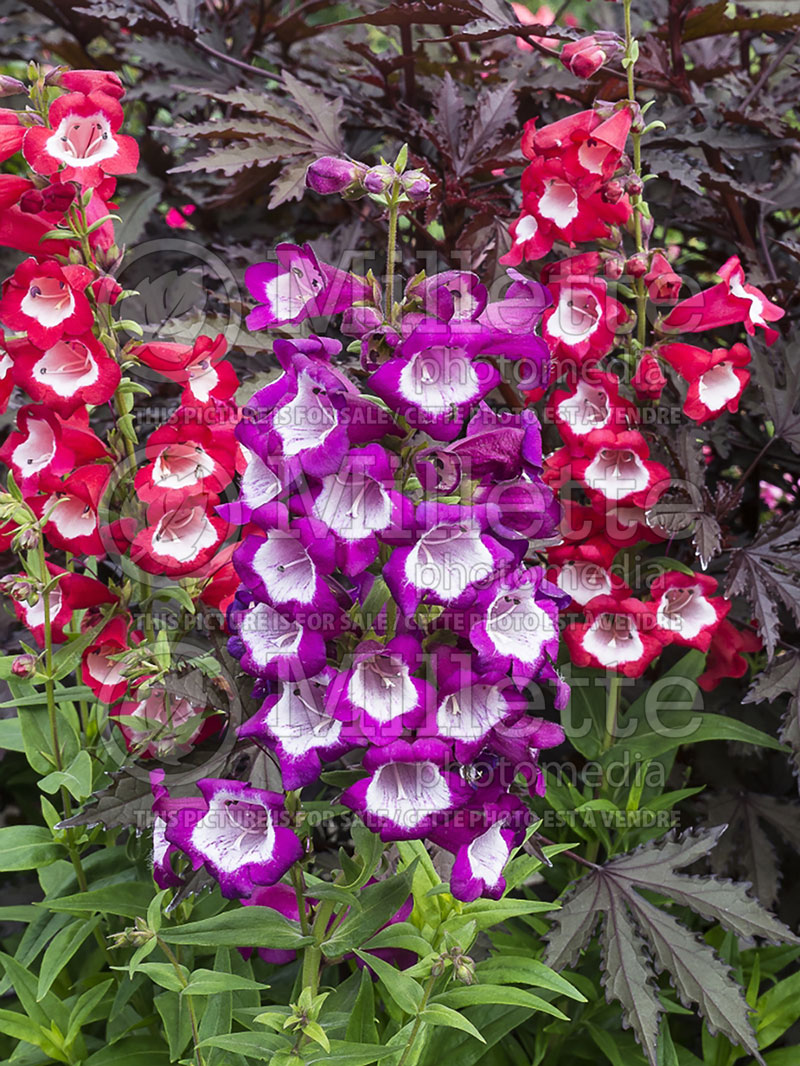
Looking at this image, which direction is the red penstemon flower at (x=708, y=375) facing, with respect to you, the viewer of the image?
facing the viewer and to the right of the viewer
